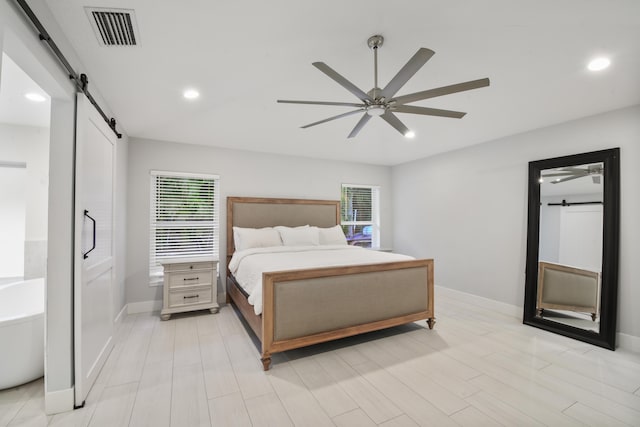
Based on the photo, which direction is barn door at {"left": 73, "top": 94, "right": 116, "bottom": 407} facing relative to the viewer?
to the viewer's right

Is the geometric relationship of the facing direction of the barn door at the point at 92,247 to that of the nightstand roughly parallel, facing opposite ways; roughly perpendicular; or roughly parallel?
roughly perpendicular

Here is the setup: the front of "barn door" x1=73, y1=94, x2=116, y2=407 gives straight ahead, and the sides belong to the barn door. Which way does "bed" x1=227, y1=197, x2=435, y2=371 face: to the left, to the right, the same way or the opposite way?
to the right

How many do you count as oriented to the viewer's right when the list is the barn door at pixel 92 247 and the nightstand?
1

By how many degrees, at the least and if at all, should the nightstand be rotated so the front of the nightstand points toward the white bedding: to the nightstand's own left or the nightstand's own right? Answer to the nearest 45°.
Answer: approximately 45° to the nightstand's own left

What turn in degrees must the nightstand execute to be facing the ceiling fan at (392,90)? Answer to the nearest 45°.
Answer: approximately 45° to its left

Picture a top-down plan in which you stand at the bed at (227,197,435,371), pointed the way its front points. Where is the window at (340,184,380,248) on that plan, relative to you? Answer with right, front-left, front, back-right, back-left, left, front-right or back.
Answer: back-left

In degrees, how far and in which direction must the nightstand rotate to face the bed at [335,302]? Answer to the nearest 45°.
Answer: approximately 45° to its left

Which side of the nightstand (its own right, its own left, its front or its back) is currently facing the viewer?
front
